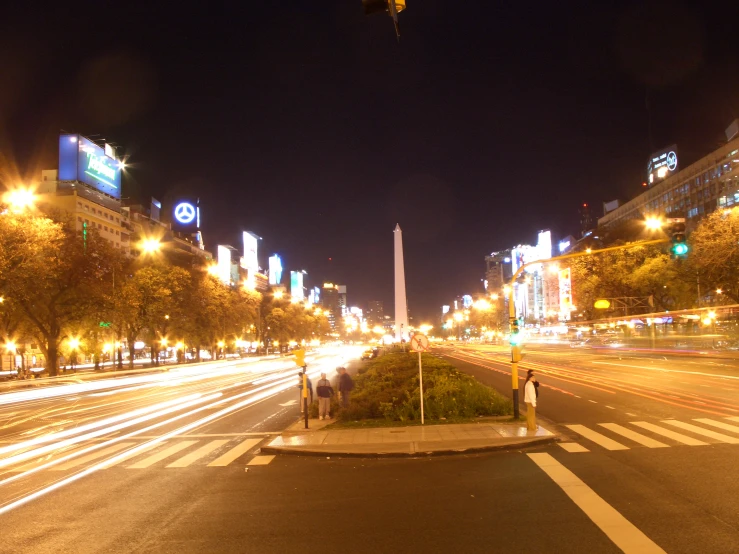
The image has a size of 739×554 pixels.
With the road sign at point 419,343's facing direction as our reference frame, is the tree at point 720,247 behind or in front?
behind

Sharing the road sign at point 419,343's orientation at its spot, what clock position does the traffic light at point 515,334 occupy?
The traffic light is roughly at 8 o'clock from the road sign.

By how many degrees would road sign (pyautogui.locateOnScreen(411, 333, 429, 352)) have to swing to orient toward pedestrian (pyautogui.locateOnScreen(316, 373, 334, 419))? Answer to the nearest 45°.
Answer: approximately 135° to its right

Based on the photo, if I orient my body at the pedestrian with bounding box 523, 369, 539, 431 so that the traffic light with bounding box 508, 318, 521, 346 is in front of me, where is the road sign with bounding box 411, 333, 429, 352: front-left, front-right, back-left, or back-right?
front-left

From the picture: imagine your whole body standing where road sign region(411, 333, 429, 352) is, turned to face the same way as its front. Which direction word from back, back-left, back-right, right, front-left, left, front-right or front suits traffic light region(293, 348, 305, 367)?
right

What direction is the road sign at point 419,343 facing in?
toward the camera

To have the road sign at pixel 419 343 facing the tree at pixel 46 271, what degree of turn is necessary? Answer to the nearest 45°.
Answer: approximately 135° to its right

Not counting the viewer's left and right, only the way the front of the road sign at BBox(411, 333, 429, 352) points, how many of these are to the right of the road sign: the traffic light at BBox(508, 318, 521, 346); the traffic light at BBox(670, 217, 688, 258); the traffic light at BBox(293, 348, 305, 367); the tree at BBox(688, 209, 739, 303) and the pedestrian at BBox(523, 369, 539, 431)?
1

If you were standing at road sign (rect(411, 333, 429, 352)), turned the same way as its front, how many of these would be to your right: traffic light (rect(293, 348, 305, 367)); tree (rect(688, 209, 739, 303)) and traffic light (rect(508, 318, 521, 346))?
1

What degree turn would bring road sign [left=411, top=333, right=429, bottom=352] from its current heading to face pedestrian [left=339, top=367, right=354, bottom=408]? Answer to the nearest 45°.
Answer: approximately 135° to its right

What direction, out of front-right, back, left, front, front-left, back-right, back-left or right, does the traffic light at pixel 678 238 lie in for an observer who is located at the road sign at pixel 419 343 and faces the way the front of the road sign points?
left
